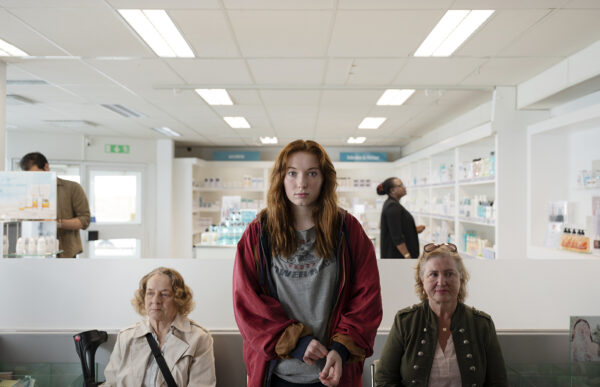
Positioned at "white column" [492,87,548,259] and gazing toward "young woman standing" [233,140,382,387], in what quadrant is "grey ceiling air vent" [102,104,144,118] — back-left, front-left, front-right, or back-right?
front-right

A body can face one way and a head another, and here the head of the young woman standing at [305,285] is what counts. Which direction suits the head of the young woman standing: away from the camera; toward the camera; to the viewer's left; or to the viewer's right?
toward the camera

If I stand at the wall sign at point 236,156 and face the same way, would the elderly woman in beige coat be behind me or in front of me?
in front

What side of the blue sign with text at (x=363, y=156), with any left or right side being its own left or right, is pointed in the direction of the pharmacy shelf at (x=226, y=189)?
right

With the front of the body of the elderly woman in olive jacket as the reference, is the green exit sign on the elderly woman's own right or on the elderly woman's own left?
on the elderly woman's own right

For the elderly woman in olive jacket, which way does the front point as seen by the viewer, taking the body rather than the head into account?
toward the camera

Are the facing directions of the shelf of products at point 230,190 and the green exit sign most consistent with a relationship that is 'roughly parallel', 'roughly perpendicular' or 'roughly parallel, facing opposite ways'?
roughly parallel

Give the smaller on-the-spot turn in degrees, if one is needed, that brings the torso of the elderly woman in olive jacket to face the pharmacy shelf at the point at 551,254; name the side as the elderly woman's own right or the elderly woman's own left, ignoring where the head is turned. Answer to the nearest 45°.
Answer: approximately 180°

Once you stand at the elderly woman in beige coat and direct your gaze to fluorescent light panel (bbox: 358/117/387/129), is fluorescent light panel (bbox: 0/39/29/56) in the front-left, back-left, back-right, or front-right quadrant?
front-left

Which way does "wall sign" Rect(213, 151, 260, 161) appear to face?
toward the camera

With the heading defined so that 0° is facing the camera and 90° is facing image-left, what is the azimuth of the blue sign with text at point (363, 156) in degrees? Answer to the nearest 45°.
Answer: approximately 0°

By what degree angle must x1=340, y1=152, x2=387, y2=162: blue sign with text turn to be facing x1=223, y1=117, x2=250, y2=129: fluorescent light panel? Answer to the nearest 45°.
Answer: approximately 45° to its right

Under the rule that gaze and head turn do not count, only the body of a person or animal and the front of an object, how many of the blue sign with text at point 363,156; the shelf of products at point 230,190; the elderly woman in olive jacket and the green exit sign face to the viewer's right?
0

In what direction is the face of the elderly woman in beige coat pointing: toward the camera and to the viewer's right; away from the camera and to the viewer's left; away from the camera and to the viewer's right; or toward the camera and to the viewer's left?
toward the camera and to the viewer's left

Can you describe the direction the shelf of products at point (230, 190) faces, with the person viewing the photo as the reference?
facing the viewer

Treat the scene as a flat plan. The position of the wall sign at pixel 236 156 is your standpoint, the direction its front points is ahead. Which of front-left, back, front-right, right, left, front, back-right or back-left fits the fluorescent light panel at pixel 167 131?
front-right
